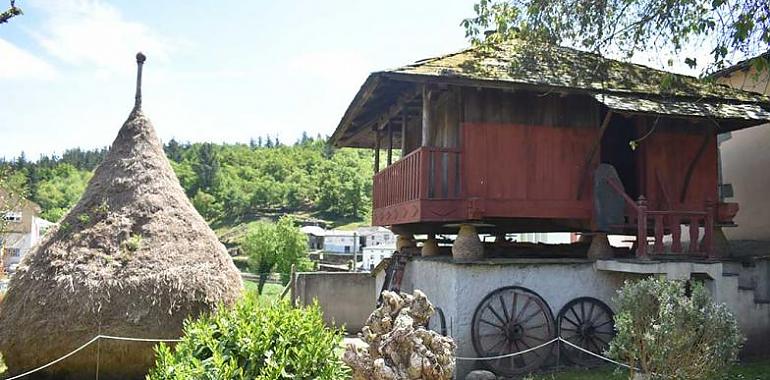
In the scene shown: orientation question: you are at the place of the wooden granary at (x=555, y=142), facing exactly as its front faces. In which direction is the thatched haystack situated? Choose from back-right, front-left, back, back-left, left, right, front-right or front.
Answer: right

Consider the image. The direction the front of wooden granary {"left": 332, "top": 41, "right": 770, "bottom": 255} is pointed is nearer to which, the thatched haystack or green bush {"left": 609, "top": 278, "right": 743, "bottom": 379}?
the green bush

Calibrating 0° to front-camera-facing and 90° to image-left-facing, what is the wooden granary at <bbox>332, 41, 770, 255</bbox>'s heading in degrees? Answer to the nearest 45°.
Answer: approximately 0°

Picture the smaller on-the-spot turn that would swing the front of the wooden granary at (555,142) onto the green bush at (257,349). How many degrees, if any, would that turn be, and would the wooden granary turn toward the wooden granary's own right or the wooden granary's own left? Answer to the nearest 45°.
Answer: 0° — it already faces it

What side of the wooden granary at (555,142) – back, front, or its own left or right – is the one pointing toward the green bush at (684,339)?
front

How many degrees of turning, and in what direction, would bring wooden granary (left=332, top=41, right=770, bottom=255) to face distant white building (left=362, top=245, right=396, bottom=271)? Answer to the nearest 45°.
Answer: approximately 180°

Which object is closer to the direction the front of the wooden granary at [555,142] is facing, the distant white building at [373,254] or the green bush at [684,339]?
the green bush

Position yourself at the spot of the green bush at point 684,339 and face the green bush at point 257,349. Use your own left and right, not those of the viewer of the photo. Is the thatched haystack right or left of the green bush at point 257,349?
right

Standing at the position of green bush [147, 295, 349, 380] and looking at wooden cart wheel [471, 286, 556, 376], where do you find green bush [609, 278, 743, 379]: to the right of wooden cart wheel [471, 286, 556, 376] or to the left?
right

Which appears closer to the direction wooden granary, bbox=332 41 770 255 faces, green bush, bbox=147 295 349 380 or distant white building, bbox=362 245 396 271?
the green bush
